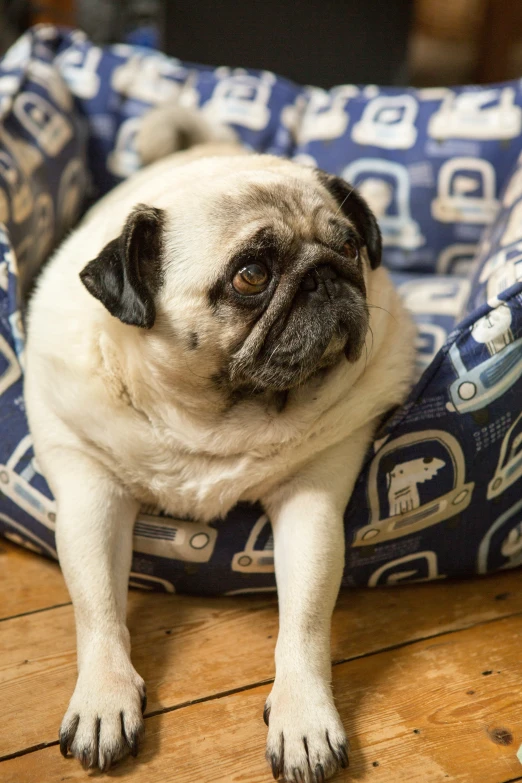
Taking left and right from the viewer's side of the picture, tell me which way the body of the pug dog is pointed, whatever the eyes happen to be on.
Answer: facing the viewer
